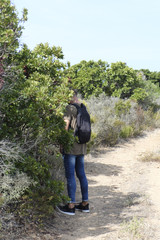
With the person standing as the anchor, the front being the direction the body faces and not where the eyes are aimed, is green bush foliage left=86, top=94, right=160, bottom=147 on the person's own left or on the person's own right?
on the person's own right

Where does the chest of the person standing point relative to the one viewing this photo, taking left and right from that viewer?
facing to the left of the viewer
